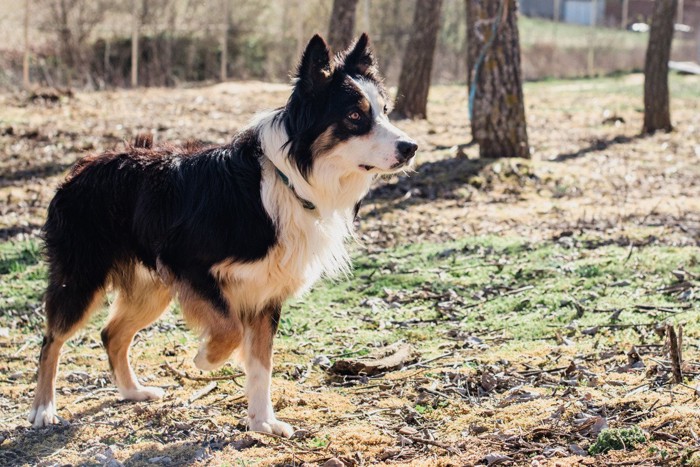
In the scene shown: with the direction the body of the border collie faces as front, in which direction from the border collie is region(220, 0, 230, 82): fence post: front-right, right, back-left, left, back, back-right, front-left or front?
back-left

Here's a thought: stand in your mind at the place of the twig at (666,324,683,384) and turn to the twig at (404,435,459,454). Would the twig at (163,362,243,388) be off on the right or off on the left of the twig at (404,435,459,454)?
right

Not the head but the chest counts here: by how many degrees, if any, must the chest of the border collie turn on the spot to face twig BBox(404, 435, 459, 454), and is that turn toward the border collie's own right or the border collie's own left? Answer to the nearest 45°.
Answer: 0° — it already faces it

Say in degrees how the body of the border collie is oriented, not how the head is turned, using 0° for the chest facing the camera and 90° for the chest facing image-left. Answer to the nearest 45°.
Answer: approximately 315°

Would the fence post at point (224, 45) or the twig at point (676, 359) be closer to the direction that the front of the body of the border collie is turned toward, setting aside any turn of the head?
the twig

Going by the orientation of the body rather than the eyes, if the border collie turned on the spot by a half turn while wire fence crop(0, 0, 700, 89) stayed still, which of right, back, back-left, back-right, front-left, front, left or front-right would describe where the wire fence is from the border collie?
front-right

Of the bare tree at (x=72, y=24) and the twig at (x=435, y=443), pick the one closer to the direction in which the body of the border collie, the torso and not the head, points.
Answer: the twig

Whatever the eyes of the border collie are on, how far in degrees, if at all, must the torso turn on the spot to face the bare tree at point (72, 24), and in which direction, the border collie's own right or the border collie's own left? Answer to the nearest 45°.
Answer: approximately 135° to the border collie's own left

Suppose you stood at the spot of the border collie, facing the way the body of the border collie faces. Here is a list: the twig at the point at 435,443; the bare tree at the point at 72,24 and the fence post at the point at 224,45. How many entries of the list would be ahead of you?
1

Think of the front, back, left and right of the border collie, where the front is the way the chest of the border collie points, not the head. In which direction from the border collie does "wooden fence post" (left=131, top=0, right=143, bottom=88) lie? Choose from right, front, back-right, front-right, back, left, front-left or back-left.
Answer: back-left
